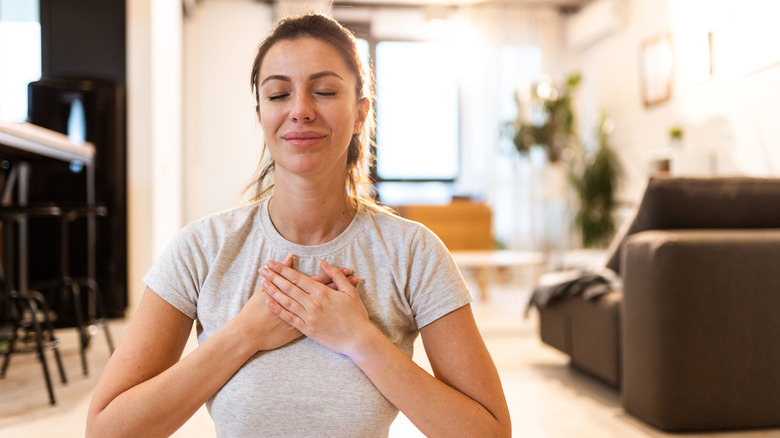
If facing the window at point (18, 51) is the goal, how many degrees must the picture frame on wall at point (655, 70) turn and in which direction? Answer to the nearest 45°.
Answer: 0° — it already faces it

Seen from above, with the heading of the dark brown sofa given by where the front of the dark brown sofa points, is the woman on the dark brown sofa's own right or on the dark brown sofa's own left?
on the dark brown sofa's own left

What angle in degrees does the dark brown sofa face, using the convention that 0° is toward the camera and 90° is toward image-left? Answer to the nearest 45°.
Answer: approximately 90°

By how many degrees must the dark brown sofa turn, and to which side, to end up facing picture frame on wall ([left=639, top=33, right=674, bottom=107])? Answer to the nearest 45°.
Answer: approximately 90° to its right

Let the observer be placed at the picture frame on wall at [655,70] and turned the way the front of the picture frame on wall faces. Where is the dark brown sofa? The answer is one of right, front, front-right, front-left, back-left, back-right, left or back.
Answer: front-left

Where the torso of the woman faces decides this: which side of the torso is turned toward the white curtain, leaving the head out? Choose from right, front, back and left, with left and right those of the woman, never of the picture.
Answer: back

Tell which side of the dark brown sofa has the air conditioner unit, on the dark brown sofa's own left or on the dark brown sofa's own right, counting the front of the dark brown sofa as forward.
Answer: on the dark brown sofa's own right

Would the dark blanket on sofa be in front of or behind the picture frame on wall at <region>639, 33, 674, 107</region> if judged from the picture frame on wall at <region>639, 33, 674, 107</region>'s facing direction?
in front

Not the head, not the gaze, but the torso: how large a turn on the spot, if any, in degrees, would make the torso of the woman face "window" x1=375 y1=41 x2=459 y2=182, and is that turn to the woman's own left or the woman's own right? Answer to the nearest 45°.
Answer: approximately 180°

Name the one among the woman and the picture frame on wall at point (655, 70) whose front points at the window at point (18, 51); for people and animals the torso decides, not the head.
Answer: the picture frame on wall

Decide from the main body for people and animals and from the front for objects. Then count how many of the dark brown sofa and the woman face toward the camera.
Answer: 1
